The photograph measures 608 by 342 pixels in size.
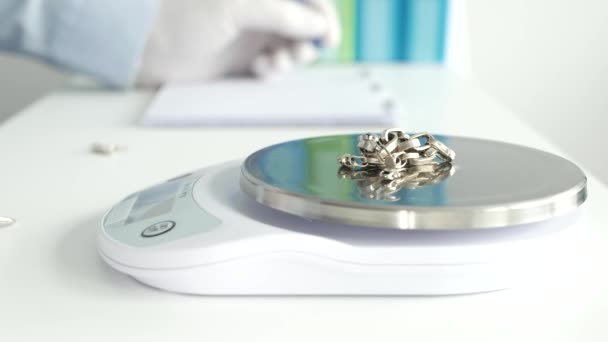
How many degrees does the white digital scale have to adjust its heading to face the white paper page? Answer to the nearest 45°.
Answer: approximately 90° to its right

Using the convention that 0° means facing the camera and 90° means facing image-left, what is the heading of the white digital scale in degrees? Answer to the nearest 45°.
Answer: approximately 90°
